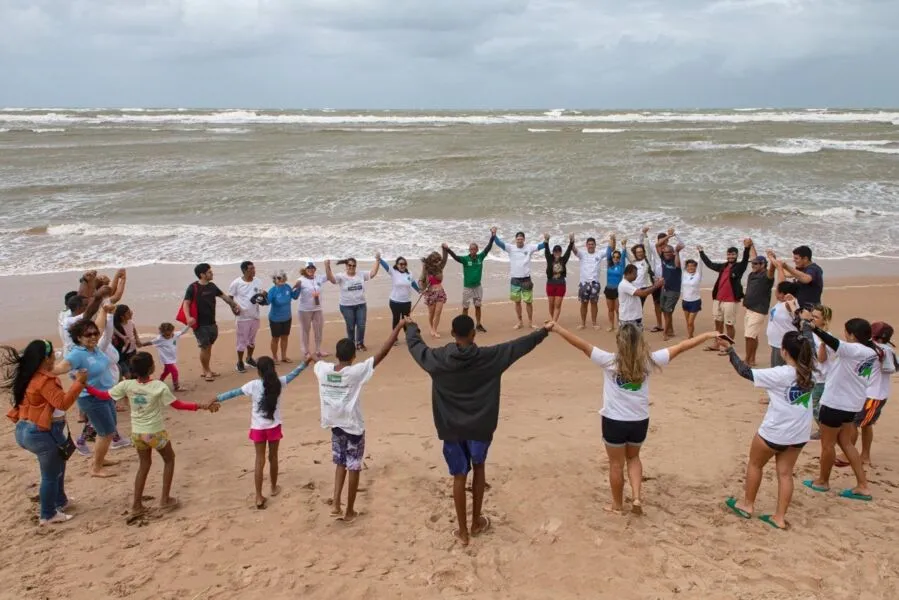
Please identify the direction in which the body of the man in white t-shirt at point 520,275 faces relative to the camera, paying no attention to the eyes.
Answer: toward the camera

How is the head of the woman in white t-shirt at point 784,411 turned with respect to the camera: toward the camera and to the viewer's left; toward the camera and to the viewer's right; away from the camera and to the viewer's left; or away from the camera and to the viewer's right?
away from the camera and to the viewer's left

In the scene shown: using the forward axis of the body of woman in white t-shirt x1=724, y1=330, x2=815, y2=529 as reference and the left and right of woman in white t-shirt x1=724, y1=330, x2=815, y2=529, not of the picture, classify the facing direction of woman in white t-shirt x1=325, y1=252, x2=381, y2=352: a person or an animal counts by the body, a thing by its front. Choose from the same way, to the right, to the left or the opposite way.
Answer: the opposite way

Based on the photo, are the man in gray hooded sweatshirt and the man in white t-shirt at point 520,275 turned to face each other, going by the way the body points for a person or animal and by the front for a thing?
yes

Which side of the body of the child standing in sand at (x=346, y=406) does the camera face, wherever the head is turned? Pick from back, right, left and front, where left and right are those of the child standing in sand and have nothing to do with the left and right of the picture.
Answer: back

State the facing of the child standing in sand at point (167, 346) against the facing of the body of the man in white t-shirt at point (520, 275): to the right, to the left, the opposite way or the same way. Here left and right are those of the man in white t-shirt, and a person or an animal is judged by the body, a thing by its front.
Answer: to the left

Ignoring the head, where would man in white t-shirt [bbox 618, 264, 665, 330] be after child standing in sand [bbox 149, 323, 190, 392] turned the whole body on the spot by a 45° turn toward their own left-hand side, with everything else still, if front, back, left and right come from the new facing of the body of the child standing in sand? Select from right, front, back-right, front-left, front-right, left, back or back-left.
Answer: front

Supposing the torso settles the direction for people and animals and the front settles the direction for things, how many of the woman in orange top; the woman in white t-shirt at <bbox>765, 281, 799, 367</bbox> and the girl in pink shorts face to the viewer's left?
1

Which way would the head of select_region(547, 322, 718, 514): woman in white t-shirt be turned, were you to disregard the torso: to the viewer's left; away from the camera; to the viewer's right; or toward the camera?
away from the camera

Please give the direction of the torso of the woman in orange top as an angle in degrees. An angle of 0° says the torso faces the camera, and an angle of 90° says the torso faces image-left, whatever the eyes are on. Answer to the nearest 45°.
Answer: approximately 270°

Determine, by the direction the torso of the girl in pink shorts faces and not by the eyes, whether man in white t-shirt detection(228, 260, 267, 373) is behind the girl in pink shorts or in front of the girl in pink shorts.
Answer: in front

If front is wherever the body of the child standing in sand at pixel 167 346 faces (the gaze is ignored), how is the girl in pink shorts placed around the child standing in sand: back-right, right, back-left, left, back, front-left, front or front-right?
front-right

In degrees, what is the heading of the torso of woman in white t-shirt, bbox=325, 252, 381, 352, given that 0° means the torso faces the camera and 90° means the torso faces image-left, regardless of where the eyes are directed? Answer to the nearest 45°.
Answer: approximately 0°

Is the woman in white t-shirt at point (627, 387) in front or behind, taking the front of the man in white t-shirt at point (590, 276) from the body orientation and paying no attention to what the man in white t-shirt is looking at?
in front

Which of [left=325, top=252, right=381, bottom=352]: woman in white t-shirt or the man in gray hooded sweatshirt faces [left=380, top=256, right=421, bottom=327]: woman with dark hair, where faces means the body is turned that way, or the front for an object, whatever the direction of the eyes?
the man in gray hooded sweatshirt

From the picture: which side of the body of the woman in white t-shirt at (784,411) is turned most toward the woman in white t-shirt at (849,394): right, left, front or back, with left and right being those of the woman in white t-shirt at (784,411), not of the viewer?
right
